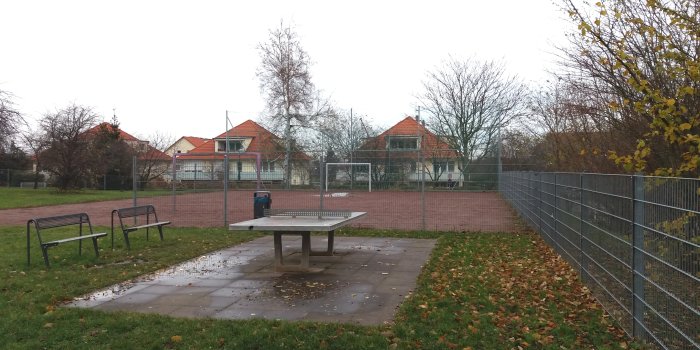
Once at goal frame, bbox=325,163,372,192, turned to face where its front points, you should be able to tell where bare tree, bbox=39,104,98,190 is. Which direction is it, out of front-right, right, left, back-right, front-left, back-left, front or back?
back-right

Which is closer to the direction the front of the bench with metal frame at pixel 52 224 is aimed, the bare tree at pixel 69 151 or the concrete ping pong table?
the concrete ping pong table

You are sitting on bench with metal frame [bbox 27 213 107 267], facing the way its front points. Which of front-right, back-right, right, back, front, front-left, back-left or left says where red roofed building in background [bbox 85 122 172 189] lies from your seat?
back-left

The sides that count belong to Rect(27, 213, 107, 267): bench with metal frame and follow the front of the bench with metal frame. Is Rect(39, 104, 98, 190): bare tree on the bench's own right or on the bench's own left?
on the bench's own left

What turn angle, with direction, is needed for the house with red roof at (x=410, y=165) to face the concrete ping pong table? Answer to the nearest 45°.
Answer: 0° — it already faces it

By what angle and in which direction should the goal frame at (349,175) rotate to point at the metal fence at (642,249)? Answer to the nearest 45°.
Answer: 0° — it already faces it

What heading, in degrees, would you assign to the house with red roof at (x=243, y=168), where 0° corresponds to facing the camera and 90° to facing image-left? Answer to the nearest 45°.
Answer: approximately 0°

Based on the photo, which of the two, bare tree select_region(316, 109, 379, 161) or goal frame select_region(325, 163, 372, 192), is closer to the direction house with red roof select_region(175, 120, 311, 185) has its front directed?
the goal frame
